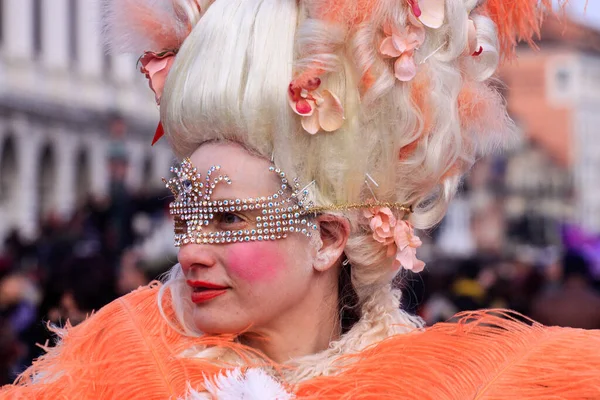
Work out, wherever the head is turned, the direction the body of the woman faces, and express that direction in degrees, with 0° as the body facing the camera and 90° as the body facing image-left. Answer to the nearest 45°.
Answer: approximately 45°
